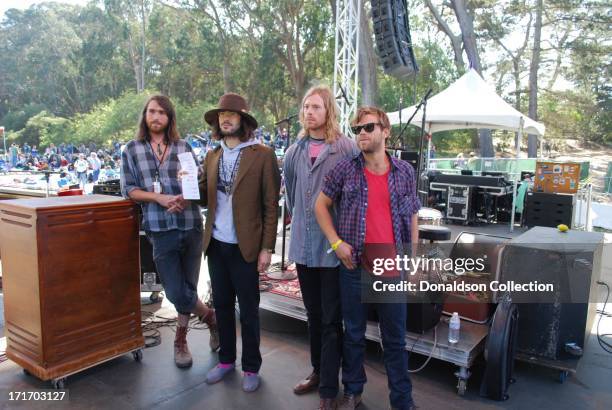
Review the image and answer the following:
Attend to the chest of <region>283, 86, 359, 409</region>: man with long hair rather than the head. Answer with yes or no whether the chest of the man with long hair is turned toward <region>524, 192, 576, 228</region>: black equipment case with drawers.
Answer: no

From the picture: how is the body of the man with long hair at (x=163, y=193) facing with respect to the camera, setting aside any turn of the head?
toward the camera

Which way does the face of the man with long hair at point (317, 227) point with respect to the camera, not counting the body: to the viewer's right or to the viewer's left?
to the viewer's left

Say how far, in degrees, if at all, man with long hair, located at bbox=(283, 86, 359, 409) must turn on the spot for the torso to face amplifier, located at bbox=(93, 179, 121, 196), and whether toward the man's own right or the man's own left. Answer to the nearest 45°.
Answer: approximately 90° to the man's own right

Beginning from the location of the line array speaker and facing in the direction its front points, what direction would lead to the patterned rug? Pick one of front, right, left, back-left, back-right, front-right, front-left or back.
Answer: back-left

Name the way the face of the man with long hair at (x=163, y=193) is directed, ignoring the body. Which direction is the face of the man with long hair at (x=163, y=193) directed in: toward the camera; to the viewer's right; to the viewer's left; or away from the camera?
toward the camera

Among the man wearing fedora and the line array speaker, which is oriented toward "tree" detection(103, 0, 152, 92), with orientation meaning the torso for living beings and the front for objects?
the line array speaker

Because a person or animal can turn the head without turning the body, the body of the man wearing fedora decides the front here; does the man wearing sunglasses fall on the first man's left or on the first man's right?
on the first man's left

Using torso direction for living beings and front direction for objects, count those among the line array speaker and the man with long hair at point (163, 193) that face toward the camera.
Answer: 1

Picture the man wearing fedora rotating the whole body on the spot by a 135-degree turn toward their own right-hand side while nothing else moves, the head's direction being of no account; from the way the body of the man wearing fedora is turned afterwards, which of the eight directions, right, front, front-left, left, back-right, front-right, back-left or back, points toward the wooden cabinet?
left

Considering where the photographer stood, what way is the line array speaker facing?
facing away from the viewer and to the left of the viewer

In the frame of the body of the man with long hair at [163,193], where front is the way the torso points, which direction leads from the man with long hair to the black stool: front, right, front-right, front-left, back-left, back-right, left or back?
left

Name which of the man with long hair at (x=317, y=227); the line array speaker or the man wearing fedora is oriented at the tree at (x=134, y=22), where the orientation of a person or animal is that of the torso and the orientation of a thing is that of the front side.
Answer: the line array speaker

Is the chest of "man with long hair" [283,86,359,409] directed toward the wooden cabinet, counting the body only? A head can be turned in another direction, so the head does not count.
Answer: no

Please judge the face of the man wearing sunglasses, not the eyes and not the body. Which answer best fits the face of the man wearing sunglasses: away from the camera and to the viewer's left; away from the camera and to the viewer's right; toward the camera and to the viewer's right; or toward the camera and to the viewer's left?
toward the camera and to the viewer's left

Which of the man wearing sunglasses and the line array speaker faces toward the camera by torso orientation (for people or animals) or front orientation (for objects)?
the man wearing sunglasses

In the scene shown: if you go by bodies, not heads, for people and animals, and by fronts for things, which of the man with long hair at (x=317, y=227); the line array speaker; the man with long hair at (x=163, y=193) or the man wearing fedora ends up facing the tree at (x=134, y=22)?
the line array speaker

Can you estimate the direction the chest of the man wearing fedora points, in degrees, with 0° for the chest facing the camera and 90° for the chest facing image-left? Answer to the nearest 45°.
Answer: approximately 45°

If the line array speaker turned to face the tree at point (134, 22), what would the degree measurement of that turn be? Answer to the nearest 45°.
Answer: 0° — it already faces it
